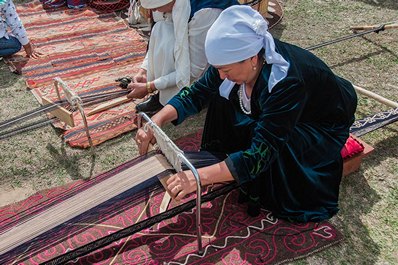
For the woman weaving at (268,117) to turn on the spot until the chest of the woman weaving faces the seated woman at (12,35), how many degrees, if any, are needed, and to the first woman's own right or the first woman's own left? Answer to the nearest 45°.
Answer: approximately 90° to the first woman's own right

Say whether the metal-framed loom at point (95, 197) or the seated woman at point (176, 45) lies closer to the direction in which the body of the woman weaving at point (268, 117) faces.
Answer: the metal-framed loom

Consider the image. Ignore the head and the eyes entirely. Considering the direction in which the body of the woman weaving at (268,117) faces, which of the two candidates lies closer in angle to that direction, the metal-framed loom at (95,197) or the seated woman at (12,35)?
the metal-framed loom

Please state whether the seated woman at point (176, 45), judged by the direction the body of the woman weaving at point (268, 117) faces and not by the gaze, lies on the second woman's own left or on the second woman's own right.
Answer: on the second woman's own right

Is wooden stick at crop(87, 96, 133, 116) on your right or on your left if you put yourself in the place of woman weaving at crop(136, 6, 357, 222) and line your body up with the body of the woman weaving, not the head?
on your right

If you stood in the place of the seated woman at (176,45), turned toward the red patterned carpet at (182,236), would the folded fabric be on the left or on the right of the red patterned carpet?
left

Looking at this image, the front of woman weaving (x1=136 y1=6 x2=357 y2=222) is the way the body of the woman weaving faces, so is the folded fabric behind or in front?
behind

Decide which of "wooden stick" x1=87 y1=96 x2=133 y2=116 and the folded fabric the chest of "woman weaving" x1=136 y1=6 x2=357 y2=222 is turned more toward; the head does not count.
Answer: the wooden stick
